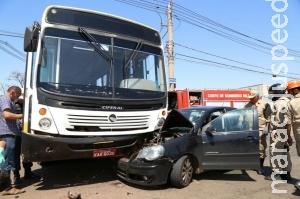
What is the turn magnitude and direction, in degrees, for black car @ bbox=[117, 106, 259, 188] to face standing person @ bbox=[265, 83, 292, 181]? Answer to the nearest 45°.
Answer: approximately 135° to its left

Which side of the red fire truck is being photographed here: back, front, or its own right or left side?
left

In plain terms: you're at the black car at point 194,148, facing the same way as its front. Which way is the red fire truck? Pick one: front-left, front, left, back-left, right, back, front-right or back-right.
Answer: back-right

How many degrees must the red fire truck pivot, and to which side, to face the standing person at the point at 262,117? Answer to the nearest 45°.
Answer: approximately 90° to its left

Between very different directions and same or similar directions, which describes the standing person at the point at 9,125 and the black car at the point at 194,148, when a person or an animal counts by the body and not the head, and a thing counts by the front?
very different directions

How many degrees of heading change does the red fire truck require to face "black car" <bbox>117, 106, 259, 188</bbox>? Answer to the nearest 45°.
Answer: approximately 90° to its left

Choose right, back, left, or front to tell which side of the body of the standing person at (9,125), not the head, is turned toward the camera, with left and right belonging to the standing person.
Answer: right
